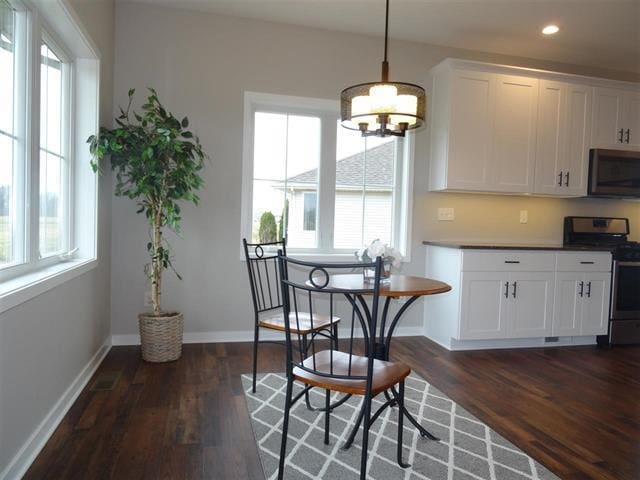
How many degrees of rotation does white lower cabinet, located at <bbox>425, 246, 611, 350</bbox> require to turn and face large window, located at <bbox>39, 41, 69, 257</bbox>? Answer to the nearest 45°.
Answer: approximately 90° to its right

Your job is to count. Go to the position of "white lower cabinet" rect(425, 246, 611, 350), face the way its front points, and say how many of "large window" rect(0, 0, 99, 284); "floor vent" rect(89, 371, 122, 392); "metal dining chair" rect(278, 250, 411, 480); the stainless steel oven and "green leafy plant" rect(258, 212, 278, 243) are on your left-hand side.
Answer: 1

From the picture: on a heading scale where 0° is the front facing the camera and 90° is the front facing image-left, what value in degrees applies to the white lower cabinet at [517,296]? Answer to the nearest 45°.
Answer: approximately 315°

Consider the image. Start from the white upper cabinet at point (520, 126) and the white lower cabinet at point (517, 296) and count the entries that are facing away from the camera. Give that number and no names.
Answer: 0

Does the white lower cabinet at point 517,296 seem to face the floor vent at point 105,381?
no

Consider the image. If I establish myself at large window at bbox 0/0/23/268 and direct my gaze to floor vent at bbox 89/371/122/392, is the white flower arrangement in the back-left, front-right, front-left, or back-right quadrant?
front-right

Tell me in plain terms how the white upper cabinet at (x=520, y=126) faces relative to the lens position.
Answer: facing the viewer and to the right of the viewer

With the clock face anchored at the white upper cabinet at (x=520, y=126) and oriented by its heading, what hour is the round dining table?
The round dining table is roughly at 2 o'clock from the white upper cabinet.

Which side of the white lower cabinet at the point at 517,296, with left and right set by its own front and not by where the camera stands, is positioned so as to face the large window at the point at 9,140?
right

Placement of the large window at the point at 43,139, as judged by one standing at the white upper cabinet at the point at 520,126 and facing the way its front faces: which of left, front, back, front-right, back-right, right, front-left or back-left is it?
right

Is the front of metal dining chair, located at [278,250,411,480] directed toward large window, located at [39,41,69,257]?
no
